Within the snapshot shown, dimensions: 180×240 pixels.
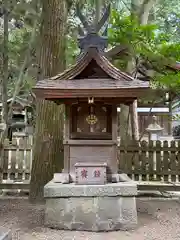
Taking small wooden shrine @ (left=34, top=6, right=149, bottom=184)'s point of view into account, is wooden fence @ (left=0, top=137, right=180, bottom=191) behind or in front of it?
behind

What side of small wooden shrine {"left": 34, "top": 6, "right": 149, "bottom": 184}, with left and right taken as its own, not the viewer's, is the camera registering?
front
